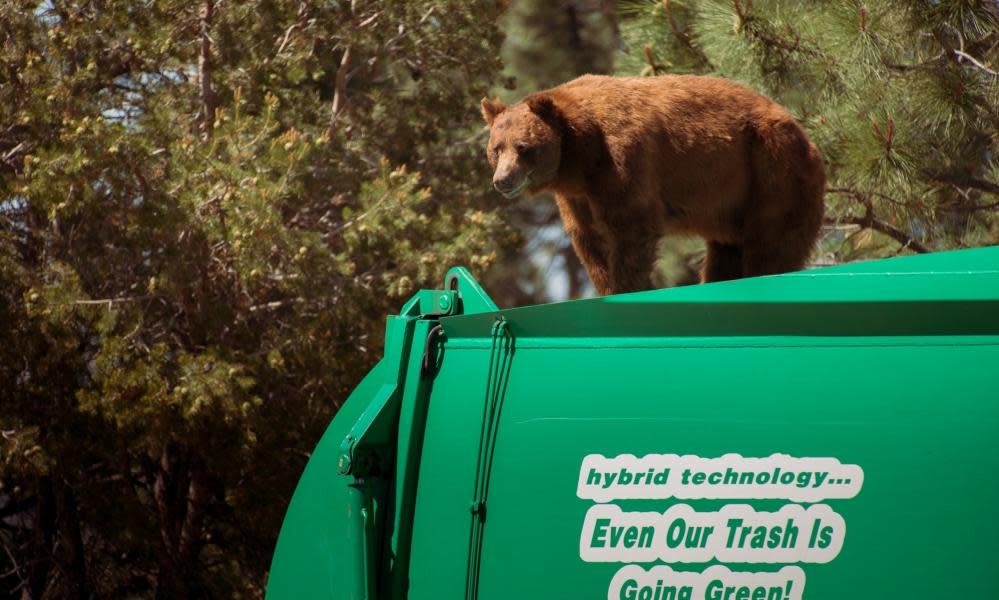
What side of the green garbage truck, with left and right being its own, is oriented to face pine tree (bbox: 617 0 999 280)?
left

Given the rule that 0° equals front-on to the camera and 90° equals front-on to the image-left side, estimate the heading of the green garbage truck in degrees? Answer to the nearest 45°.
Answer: approximately 270°
